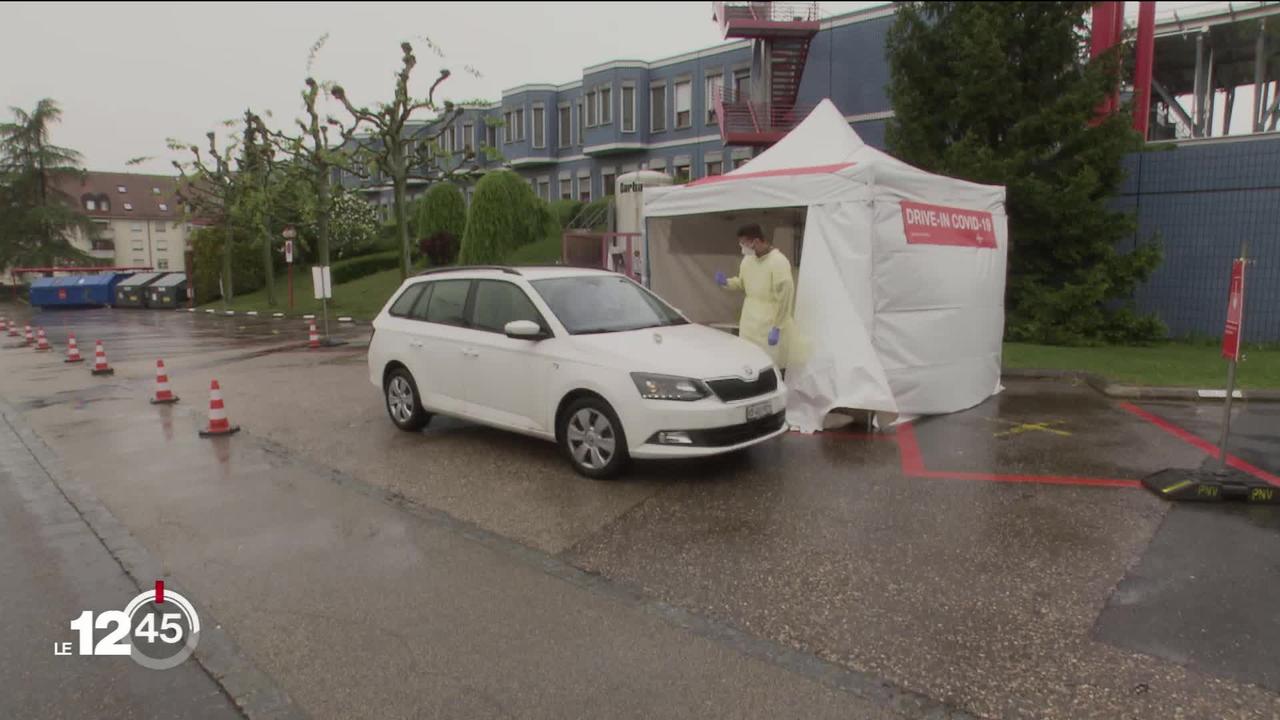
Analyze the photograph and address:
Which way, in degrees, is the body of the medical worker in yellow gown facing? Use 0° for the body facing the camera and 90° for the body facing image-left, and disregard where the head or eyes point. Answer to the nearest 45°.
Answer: approximately 45°

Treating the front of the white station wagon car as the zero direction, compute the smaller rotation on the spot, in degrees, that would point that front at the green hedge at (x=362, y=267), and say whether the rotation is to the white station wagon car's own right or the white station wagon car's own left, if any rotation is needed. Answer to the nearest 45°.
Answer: approximately 135° to the white station wagon car's own left

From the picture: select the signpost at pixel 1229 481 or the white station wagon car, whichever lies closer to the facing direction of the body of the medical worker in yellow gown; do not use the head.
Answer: the white station wagon car

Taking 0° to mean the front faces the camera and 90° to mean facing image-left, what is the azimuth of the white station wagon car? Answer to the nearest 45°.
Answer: approximately 315°

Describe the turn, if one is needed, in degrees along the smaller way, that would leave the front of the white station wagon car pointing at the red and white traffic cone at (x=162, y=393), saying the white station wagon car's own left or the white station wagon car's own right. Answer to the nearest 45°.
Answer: approximately 180°

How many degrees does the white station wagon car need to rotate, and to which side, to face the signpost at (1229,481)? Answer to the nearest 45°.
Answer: approximately 45° to its left

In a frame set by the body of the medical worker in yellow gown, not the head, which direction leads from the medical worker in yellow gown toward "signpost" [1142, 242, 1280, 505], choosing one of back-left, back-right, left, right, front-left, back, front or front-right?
left

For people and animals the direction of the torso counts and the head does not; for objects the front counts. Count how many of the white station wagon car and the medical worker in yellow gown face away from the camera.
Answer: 0

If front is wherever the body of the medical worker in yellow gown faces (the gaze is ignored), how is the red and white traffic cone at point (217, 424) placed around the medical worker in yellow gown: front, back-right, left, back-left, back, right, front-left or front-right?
front-right

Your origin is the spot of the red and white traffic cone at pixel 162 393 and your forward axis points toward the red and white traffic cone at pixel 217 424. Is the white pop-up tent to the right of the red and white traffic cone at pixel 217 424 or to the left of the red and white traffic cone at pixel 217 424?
left
